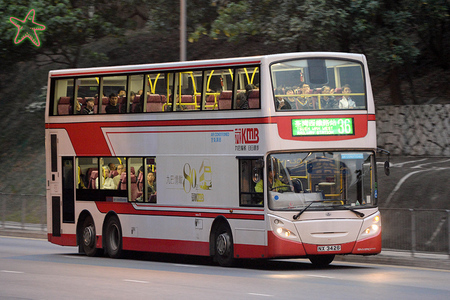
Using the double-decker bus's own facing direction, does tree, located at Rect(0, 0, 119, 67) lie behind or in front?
behind

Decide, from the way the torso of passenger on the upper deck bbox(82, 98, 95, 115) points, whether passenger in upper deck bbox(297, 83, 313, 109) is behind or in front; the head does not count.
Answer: in front

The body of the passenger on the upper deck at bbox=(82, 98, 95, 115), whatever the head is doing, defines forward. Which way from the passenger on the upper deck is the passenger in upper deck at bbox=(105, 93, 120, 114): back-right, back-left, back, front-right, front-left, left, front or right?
front

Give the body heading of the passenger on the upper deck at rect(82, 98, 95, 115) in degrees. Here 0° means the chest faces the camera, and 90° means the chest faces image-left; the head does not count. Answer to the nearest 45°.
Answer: approximately 315°

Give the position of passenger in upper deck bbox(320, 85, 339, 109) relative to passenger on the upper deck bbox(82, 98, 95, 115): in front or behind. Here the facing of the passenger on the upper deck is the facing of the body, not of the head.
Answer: in front

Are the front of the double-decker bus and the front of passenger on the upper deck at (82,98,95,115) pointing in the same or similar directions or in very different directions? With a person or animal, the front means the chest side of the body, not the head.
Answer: same or similar directions

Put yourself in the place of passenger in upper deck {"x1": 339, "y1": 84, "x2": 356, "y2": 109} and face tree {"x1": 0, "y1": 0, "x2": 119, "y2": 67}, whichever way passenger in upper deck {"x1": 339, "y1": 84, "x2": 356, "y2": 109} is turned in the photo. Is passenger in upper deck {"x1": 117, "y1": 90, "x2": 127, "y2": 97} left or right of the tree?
left

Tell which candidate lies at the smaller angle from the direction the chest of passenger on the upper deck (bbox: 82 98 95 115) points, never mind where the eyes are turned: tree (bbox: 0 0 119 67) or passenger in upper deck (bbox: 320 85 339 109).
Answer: the passenger in upper deck

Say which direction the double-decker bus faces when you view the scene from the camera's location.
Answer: facing the viewer and to the right of the viewer
